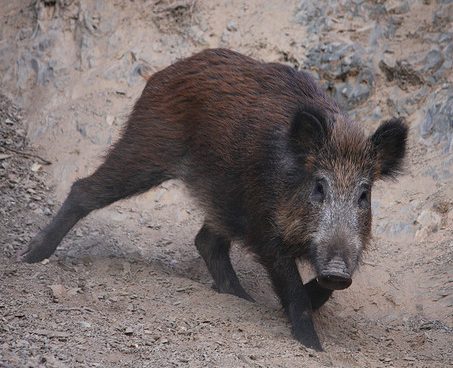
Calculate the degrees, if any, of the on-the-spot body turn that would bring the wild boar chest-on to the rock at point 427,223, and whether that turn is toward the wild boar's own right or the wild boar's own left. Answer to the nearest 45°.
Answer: approximately 90° to the wild boar's own left

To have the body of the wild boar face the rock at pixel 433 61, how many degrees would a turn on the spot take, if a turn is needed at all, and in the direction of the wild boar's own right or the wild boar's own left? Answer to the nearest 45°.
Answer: approximately 90° to the wild boar's own left

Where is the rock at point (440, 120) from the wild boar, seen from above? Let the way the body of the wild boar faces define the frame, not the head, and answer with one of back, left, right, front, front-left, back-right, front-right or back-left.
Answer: left

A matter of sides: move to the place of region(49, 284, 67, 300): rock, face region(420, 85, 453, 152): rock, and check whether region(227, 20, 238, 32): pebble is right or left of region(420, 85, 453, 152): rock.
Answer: left

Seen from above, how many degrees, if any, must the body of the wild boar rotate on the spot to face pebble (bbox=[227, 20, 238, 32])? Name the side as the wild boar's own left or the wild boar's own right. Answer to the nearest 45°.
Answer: approximately 135° to the wild boar's own left

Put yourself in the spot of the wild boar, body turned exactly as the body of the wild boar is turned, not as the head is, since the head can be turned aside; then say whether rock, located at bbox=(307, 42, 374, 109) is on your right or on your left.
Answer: on your left

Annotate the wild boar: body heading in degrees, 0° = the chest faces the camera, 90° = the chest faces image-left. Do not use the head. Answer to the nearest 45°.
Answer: approximately 315°

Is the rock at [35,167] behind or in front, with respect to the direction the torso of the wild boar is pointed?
behind

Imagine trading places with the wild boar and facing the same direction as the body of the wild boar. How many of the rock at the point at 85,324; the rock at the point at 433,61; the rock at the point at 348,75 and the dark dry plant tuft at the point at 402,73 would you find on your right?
1

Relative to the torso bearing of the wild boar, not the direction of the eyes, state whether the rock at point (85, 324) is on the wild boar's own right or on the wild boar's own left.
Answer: on the wild boar's own right

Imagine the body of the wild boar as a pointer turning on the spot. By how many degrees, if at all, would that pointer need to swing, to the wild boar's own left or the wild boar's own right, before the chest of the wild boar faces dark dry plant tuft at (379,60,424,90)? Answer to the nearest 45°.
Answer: approximately 90° to the wild boar's own left
